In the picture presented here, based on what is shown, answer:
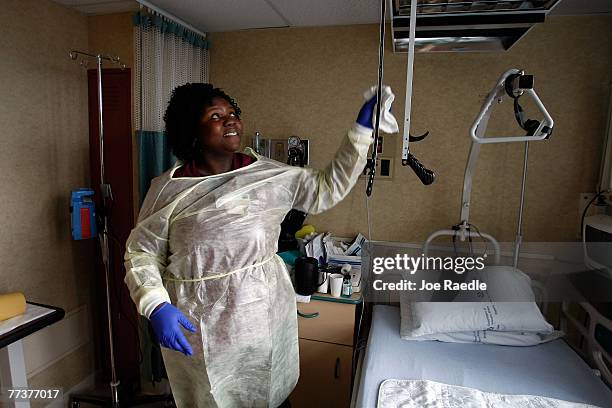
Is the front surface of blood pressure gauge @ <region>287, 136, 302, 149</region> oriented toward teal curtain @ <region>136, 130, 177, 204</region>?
no

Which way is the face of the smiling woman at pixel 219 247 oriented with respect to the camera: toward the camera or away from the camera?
toward the camera

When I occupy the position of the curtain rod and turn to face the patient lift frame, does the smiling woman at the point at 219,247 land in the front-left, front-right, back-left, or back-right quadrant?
front-right

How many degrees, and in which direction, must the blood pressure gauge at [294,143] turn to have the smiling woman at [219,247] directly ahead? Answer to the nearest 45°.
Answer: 0° — it already faces them

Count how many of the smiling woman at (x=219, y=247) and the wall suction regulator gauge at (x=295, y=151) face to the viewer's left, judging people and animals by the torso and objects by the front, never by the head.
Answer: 0

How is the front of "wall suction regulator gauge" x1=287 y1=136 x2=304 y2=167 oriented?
toward the camera

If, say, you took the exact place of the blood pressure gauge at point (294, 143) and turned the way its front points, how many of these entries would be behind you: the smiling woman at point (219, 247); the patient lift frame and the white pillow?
0

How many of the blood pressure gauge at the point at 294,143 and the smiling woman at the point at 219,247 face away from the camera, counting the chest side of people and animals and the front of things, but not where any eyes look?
0

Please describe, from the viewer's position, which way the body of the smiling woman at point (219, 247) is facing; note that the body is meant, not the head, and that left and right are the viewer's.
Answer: facing the viewer and to the right of the viewer

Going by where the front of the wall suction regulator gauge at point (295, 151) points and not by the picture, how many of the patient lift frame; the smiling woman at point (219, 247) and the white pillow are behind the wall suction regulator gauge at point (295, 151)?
0

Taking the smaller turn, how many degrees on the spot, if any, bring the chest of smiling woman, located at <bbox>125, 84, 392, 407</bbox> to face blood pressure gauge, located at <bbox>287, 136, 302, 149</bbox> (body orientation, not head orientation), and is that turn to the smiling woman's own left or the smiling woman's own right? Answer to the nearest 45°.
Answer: approximately 135° to the smiling woman's own left

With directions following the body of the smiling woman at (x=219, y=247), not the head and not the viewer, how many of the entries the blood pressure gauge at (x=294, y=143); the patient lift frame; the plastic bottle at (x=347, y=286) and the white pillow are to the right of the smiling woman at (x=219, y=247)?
0
